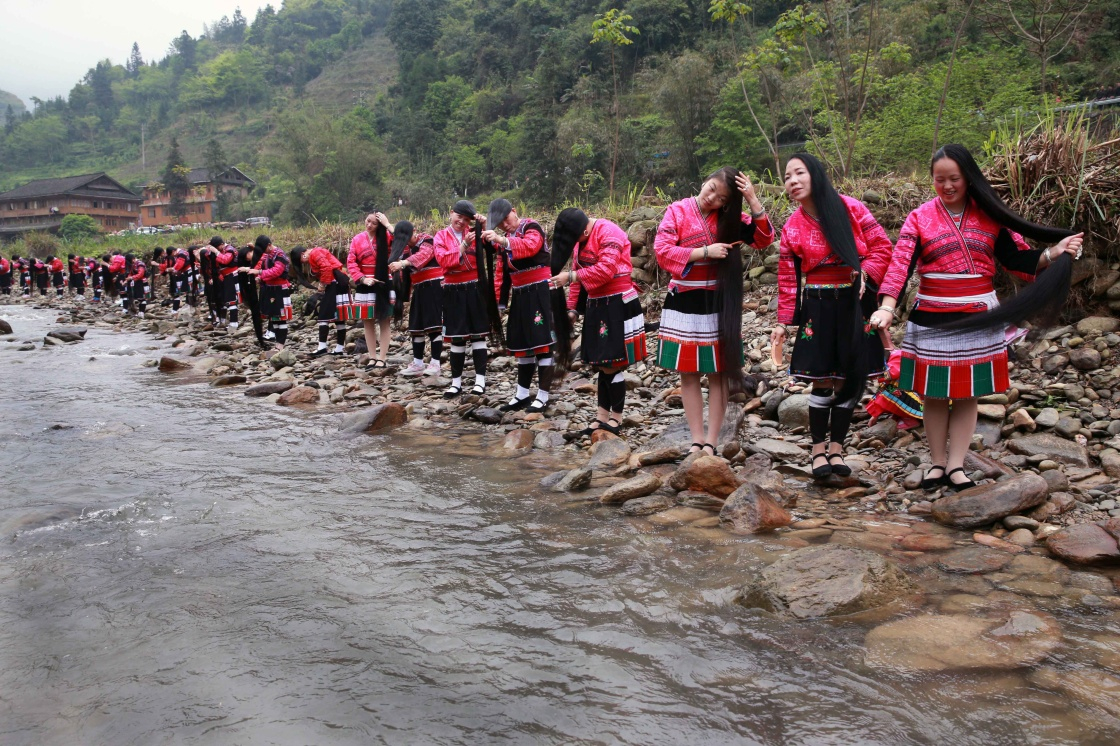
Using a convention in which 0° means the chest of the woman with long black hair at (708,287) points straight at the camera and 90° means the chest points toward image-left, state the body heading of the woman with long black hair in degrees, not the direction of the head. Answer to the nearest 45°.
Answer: approximately 0°

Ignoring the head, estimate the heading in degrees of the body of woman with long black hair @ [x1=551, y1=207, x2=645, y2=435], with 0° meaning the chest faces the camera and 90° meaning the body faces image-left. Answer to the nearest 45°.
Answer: approximately 45°

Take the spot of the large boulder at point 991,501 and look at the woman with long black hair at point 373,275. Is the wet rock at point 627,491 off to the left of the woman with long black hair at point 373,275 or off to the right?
left

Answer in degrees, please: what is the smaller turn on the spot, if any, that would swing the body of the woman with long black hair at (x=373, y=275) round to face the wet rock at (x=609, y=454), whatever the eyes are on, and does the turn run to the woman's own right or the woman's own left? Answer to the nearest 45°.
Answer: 0° — they already face it

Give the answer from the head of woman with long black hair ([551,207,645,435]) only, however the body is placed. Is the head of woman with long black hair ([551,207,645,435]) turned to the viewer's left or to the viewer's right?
to the viewer's left

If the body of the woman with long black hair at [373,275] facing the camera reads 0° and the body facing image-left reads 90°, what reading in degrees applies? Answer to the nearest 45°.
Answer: approximately 0°

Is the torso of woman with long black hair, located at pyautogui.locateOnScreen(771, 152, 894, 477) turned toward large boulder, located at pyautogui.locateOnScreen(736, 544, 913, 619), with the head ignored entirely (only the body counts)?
yes
